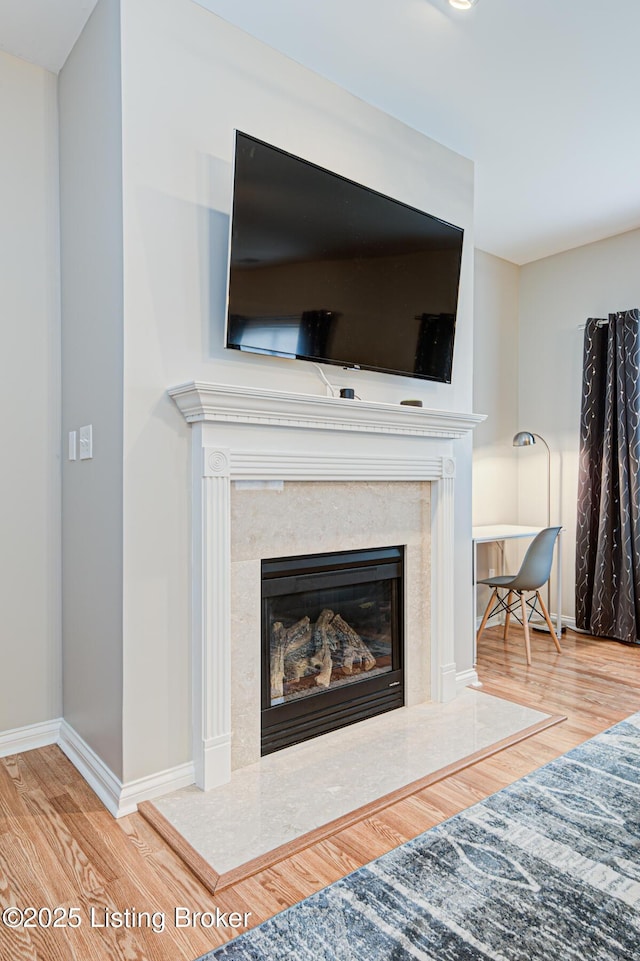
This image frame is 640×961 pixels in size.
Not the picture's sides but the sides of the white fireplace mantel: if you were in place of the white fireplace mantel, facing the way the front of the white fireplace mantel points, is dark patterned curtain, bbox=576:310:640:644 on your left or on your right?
on your left

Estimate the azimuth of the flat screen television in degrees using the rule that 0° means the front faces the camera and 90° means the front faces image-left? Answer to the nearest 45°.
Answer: approximately 315°

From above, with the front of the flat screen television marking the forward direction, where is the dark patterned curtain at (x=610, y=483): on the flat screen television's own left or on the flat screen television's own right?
on the flat screen television's own left
